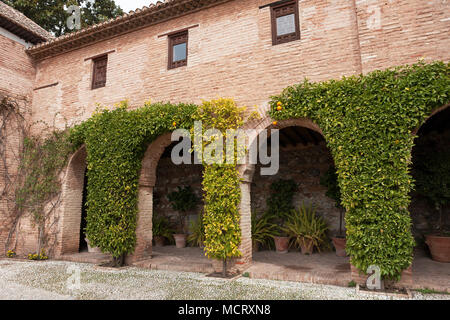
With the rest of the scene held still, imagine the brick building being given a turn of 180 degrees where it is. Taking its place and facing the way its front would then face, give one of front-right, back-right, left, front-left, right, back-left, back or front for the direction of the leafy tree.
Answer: left

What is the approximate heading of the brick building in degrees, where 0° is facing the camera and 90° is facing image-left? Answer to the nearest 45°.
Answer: approximately 45°

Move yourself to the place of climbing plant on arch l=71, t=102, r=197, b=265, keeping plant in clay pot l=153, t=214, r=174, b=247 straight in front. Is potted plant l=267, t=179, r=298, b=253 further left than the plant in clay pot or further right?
right
